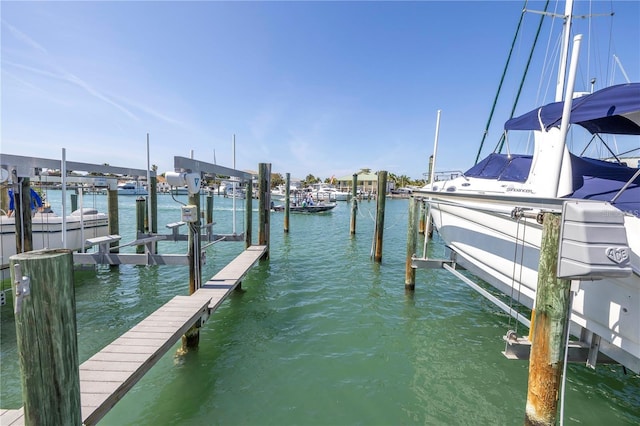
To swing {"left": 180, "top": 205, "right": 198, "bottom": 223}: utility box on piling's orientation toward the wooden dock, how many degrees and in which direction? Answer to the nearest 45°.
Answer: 0° — it already faces it

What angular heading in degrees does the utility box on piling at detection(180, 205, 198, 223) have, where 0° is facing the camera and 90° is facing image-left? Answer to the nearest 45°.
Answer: approximately 0°

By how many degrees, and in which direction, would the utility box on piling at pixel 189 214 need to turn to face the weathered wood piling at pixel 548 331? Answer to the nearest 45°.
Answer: approximately 45° to its left

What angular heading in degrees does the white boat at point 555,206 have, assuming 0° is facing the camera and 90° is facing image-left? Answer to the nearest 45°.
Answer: approximately 135°

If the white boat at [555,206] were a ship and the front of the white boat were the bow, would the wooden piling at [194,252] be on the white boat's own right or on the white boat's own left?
on the white boat's own left

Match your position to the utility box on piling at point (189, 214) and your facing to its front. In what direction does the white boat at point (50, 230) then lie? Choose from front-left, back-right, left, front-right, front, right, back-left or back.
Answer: back-right

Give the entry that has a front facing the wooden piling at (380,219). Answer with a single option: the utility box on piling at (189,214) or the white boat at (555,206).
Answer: the white boat

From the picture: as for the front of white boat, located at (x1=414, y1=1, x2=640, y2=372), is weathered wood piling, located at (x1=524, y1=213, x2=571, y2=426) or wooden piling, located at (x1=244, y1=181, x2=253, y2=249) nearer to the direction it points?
the wooden piling

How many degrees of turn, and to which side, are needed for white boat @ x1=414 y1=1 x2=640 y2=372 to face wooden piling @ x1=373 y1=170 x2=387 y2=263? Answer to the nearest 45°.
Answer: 0° — it already faces it

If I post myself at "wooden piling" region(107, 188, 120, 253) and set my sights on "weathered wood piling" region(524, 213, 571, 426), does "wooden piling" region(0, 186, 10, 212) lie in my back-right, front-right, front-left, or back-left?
back-right

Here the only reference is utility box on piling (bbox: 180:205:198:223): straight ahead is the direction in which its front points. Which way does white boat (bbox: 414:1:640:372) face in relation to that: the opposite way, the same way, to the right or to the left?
the opposite way

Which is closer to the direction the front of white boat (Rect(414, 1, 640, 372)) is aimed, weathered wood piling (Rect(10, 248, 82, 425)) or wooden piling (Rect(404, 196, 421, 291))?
the wooden piling
